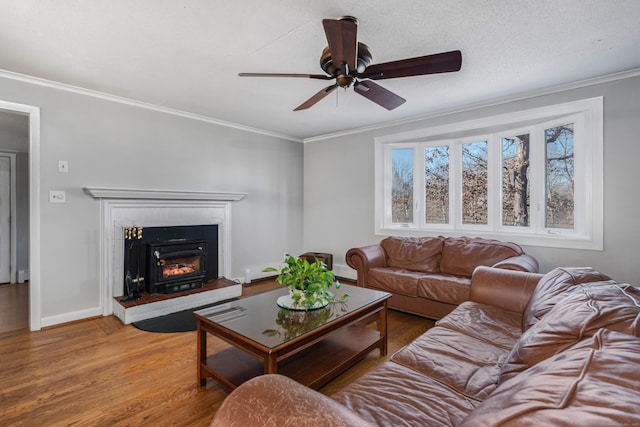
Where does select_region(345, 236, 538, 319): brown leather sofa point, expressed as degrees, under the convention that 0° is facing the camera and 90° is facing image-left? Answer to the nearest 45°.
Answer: approximately 45°

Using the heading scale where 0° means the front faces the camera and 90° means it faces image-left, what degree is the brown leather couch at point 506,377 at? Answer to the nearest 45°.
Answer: approximately 90°

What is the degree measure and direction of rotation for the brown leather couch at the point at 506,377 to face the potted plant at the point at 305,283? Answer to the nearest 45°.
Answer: approximately 45° to its right

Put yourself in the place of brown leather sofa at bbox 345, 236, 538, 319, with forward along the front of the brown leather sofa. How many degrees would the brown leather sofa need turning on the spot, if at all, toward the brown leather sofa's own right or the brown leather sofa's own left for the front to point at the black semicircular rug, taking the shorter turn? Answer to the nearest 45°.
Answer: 0° — it already faces it

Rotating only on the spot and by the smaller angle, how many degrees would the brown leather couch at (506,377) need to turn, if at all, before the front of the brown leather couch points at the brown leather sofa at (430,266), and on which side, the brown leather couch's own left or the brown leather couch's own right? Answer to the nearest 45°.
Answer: approximately 90° to the brown leather couch's own right

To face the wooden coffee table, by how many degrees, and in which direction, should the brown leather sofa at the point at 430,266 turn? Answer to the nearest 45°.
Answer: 0° — it already faces it

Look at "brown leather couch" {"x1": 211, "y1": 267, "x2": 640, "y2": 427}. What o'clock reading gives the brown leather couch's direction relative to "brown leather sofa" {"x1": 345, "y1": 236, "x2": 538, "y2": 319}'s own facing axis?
The brown leather couch is roughly at 10 o'clock from the brown leather sofa.

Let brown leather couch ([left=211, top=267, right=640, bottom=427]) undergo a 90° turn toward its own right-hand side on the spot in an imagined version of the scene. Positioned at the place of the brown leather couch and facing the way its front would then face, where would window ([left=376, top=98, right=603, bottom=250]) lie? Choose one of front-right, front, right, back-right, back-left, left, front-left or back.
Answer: front

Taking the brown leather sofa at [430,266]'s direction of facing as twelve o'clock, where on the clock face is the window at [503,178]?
The window is roughly at 6 o'clock from the brown leather sofa.

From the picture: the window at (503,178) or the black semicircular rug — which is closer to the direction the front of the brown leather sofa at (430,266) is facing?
the black semicircular rug

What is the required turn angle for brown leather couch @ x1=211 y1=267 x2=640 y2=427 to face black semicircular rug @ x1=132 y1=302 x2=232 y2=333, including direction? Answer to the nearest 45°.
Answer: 0° — it already faces it
